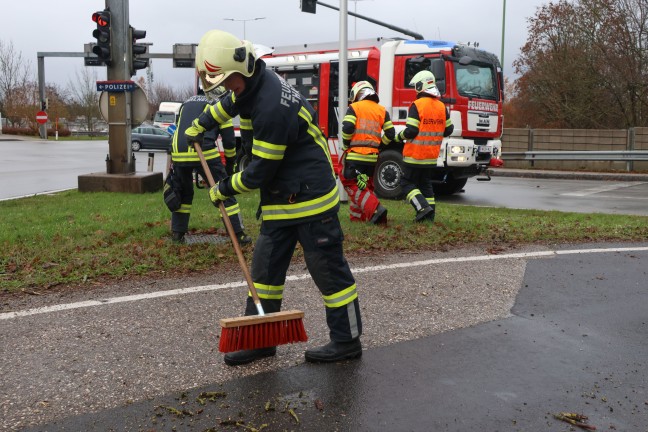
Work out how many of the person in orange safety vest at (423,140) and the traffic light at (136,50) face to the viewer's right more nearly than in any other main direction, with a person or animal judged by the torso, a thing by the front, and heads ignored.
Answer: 1

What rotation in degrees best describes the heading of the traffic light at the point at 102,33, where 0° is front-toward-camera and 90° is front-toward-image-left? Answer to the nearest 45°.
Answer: approximately 45°

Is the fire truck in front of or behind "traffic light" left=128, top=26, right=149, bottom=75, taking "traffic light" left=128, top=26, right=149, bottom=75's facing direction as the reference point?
in front

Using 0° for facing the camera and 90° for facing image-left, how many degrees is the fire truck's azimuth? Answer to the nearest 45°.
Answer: approximately 315°

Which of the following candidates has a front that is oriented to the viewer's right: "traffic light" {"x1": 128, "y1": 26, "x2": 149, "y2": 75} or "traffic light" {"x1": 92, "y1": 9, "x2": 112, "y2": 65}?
"traffic light" {"x1": 128, "y1": 26, "x2": 149, "y2": 75}

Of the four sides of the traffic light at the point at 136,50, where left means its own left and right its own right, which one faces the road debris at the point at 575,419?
right

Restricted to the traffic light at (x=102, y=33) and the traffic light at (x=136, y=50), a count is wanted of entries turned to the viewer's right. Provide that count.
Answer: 1

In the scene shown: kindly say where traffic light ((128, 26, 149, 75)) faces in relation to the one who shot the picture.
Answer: facing to the right of the viewer

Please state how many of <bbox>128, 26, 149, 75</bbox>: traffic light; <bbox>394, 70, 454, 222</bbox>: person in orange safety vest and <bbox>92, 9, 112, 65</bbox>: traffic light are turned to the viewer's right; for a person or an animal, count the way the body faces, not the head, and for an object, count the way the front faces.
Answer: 1
